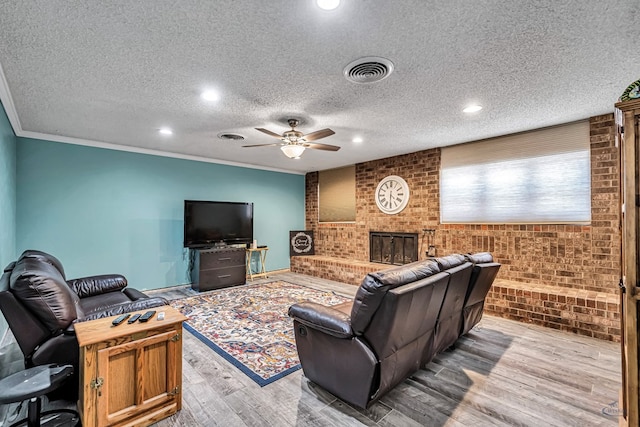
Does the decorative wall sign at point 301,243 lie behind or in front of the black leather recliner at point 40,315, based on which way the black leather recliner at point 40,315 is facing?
in front

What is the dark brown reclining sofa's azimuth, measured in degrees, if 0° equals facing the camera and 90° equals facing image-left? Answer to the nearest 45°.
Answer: approximately 135°

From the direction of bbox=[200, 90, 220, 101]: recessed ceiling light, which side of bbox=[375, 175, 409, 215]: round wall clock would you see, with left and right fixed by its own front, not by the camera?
front

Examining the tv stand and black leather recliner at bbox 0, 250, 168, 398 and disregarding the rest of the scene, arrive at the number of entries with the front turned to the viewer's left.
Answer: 0

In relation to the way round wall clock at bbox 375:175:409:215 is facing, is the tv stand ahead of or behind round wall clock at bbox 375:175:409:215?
ahead

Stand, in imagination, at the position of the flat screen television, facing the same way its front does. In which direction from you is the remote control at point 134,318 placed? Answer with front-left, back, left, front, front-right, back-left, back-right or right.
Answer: front-right

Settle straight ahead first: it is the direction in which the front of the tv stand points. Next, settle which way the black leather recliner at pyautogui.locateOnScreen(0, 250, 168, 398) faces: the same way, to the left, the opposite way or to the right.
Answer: to the left

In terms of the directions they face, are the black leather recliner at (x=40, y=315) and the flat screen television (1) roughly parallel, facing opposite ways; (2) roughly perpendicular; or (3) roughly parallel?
roughly perpendicular

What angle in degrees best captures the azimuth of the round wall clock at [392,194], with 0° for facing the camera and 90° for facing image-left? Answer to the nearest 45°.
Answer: approximately 45°
